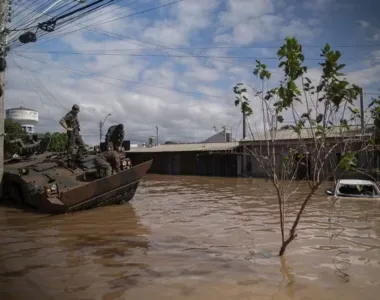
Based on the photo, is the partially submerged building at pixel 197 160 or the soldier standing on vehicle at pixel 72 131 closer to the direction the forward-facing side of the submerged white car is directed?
the soldier standing on vehicle

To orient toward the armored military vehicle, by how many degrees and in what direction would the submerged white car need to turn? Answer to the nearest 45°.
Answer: approximately 45° to its right
